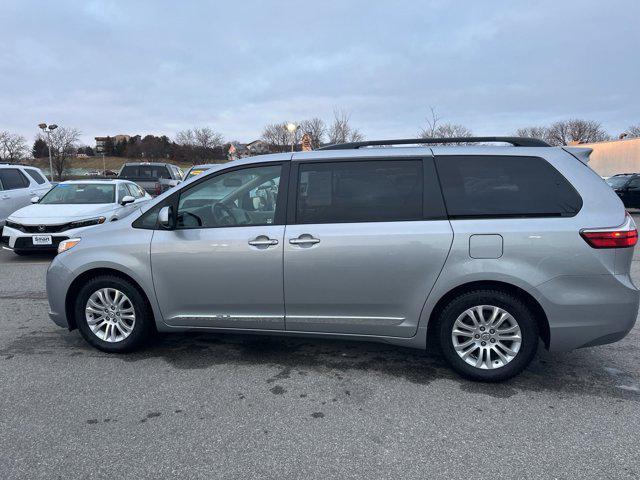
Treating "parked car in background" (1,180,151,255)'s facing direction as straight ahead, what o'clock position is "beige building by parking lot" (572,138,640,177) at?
The beige building by parking lot is roughly at 7 o'clock from the parked car in background.

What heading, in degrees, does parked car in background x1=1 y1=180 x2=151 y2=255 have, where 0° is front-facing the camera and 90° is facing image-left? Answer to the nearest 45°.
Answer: approximately 45°

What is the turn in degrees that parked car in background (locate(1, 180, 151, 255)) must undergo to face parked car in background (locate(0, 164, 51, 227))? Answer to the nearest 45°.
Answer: approximately 135° to its right

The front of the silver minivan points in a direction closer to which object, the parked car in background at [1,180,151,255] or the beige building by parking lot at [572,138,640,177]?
the parked car in background

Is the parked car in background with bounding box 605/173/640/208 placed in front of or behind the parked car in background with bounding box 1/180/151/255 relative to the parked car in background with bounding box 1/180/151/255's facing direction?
behind

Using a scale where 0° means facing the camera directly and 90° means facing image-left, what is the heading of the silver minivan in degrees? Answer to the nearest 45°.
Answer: approximately 90°

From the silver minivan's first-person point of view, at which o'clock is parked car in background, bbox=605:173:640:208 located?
The parked car in background is roughly at 4 o'clock from the silver minivan.

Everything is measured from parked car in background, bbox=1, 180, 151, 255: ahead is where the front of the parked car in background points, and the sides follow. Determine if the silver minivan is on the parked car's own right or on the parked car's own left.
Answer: on the parked car's own left

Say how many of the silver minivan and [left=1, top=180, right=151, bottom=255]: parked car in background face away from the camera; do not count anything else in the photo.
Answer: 0

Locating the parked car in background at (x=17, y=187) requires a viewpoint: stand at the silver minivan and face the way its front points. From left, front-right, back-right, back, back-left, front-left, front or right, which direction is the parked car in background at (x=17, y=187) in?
front-right

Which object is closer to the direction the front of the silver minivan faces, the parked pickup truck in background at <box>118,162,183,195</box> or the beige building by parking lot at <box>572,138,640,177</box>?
the parked pickup truck in background

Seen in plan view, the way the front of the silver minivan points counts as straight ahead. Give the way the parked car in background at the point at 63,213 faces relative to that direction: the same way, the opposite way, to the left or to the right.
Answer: to the left
